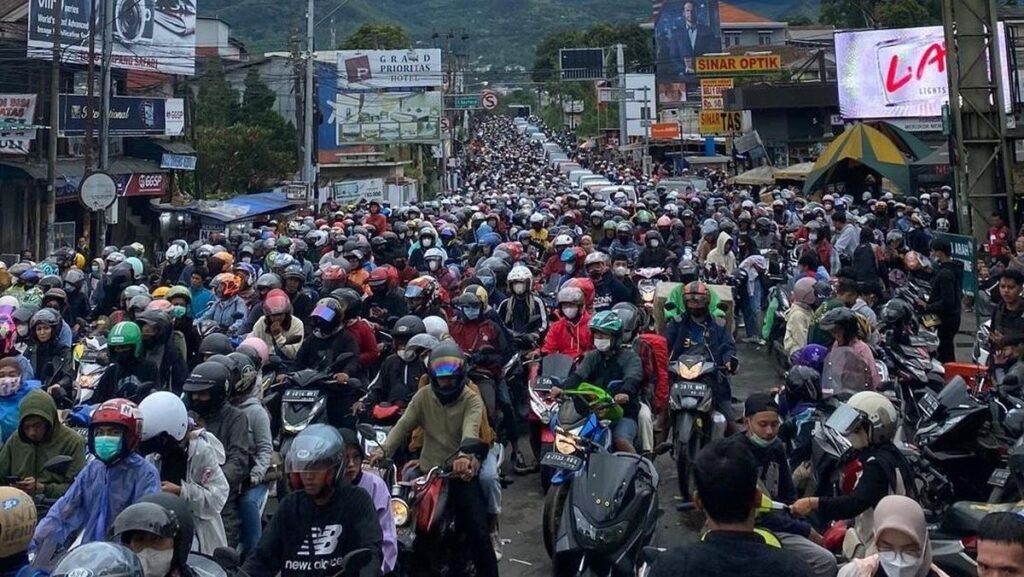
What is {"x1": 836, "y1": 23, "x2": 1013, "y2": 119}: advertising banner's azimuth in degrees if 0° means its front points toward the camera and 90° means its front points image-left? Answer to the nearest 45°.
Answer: approximately 0°

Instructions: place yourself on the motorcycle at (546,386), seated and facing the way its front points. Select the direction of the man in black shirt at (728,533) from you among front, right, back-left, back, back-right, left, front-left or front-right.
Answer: front

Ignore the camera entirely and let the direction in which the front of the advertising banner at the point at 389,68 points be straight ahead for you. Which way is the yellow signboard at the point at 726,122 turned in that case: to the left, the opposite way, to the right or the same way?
the same way

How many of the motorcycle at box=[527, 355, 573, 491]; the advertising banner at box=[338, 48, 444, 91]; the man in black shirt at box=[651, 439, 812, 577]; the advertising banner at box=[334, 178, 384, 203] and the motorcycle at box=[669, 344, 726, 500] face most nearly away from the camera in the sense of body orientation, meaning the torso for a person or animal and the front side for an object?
1

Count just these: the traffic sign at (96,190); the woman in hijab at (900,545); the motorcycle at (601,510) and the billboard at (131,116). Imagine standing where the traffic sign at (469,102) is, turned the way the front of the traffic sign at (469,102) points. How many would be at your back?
0

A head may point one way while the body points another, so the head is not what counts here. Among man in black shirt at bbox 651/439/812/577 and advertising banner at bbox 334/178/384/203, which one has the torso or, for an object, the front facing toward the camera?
the advertising banner

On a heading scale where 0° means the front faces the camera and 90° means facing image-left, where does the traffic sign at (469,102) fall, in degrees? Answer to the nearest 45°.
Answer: approximately 0°

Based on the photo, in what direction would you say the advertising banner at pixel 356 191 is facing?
toward the camera

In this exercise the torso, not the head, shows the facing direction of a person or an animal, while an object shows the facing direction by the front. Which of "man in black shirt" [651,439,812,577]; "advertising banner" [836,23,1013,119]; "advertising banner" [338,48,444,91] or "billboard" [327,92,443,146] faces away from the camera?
the man in black shirt

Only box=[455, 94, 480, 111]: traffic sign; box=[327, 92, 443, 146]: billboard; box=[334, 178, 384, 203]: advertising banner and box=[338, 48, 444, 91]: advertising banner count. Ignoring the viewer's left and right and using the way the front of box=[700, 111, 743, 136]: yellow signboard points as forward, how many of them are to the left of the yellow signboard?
0

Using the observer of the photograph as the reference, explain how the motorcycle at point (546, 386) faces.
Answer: facing the viewer

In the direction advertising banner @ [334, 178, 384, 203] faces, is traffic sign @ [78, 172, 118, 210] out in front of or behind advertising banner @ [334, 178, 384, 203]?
in front

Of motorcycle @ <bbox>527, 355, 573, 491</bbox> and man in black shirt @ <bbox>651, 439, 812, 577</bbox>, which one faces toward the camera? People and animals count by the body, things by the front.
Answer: the motorcycle

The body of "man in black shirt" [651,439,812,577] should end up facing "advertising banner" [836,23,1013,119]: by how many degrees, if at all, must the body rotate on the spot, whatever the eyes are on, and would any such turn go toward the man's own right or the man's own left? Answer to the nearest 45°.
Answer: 0° — they already face it

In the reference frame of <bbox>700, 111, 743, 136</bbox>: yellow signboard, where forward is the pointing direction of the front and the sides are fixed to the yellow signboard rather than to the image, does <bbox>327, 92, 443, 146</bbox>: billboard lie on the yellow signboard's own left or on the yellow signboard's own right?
on the yellow signboard's own right
